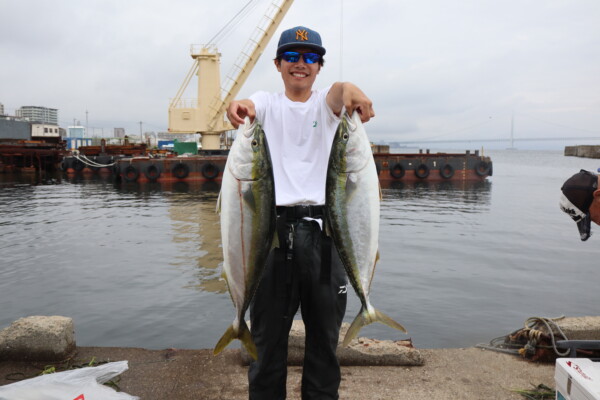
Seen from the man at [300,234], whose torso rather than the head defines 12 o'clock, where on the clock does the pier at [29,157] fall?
The pier is roughly at 5 o'clock from the man.

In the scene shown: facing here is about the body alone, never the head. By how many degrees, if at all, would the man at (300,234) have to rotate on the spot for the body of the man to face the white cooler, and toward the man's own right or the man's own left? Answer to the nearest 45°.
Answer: approximately 90° to the man's own left

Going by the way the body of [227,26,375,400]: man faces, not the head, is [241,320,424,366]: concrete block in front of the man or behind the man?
behind

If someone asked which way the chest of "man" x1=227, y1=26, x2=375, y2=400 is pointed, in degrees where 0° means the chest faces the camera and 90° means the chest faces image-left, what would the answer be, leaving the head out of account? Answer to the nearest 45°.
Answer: approximately 0°

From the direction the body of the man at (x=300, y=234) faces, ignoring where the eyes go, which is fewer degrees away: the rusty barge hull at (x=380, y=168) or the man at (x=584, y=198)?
the man

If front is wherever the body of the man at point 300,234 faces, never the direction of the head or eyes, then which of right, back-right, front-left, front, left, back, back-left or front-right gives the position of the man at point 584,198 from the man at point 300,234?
left

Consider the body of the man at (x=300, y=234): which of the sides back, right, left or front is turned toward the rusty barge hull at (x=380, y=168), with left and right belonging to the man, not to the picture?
back

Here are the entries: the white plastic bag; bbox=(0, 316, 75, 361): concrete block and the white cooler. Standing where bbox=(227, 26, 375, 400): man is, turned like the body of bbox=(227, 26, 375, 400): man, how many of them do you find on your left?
1

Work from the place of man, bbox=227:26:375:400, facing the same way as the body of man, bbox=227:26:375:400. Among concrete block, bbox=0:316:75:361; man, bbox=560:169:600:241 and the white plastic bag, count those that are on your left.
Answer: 1
